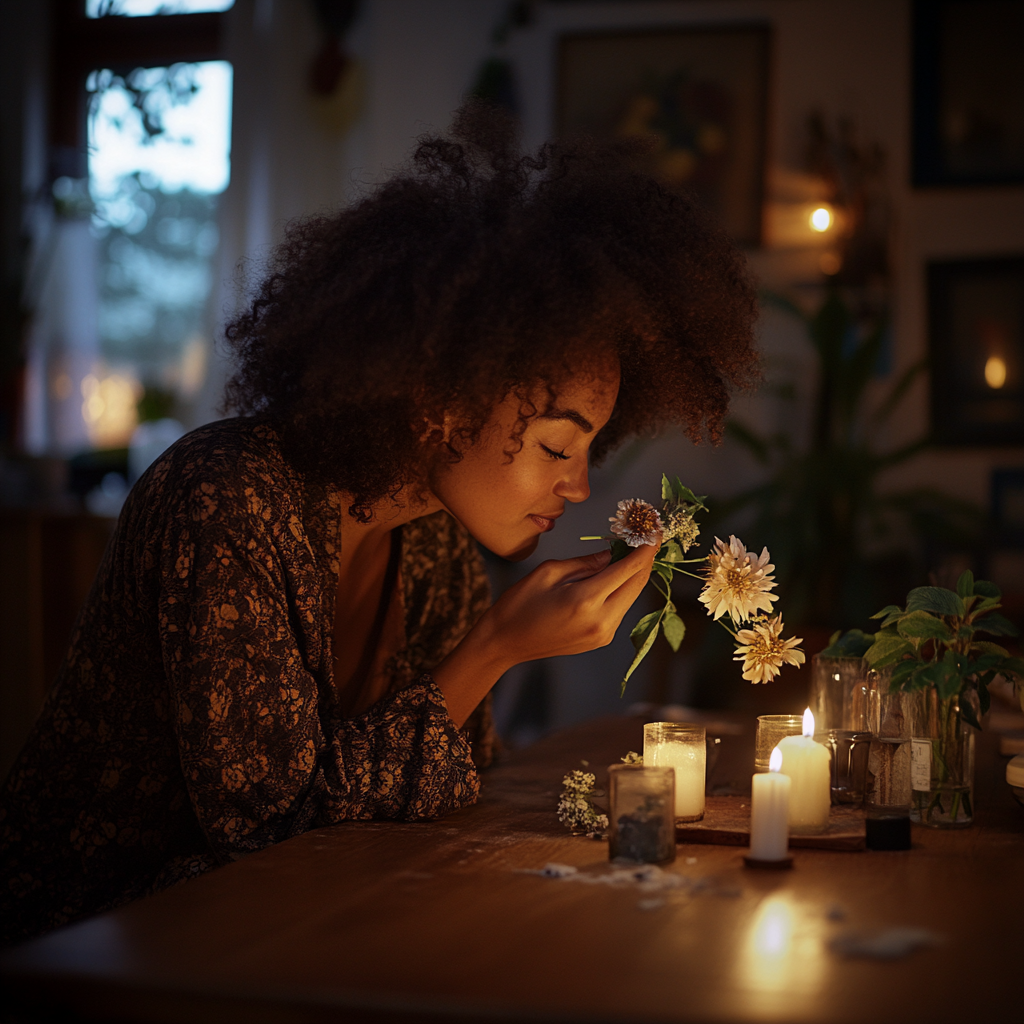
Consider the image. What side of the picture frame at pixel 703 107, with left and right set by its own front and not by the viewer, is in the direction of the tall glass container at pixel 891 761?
front

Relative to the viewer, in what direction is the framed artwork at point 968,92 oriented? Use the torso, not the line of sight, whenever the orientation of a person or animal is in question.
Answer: toward the camera

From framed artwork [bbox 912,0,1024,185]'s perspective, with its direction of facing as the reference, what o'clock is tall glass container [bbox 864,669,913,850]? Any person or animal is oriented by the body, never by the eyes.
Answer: The tall glass container is roughly at 12 o'clock from the framed artwork.

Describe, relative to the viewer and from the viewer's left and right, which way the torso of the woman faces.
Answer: facing to the right of the viewer

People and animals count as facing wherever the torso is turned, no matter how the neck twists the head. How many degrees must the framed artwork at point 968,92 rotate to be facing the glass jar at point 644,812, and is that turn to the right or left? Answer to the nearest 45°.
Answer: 0° — it already faces it

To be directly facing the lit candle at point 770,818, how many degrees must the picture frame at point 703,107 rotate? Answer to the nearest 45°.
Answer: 0° — it already faces it

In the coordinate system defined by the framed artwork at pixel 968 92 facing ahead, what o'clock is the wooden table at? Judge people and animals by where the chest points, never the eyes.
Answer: The wooden table is roughly at 12 o'clock from the framed artwork.

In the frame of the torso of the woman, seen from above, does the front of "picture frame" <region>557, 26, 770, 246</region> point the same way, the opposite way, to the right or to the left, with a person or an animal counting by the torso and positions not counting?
to the right

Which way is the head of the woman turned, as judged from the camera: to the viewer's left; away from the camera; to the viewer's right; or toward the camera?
to the viewer's right

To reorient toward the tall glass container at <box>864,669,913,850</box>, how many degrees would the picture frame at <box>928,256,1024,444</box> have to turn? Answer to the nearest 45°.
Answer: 0° — it already faces it

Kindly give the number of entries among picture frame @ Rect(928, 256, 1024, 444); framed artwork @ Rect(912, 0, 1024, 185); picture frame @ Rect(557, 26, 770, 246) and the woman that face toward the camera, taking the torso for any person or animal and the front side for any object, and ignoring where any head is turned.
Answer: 3

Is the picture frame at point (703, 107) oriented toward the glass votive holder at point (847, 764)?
yes

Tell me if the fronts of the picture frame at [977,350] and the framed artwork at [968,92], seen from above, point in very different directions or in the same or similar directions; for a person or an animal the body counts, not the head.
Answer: same or similar directions

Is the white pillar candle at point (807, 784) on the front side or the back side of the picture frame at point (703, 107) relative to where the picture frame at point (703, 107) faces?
on the front side

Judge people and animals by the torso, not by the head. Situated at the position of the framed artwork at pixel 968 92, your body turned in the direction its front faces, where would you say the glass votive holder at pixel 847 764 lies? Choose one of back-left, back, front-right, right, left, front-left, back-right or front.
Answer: front

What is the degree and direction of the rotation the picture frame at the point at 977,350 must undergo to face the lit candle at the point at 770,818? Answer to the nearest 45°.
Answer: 0° — it already faces it

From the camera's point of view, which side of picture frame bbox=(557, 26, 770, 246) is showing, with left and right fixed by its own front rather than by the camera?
front

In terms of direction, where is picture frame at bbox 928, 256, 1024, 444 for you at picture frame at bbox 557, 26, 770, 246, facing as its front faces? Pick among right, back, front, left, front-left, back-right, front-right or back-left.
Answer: left

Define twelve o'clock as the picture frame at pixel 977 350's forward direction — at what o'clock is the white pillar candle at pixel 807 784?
The white pillar candle is roughly at 12 o'clock from the picture frame.
